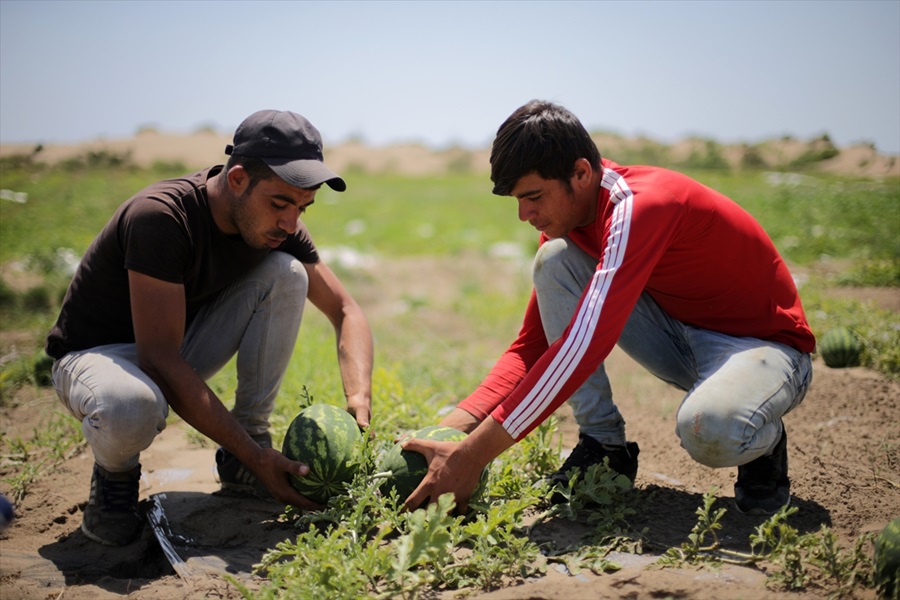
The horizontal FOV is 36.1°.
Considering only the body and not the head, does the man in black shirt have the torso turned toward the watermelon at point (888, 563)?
yes

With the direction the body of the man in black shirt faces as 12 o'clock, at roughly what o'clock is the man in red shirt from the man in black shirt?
The man in red shirt is roughly at 11 o'clock from the man in black shirt.

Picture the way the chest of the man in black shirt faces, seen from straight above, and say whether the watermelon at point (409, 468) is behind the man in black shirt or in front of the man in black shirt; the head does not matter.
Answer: in front

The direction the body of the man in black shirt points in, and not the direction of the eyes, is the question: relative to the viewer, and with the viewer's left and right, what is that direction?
facing the viewer and to the right of the viewer

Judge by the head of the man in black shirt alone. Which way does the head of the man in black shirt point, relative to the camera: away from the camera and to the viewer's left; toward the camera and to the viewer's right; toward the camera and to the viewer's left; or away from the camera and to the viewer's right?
toward the camera and to the viewer's right
